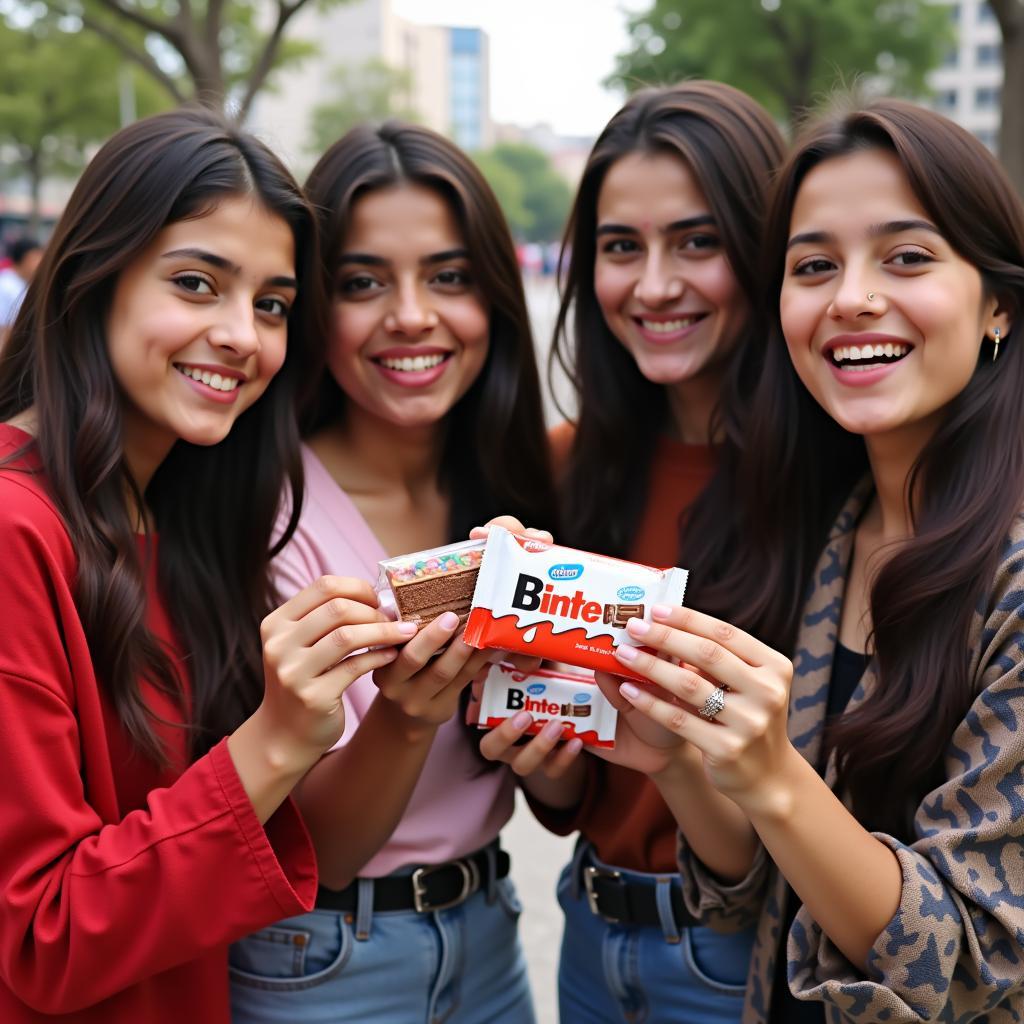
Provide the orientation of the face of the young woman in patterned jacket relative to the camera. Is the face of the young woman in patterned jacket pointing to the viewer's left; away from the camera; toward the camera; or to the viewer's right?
toward the camera

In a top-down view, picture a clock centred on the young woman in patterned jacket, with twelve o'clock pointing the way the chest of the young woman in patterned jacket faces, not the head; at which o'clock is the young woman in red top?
The young woman in red top is roughly at 1 o'clock from the young woman in patterned jacket.

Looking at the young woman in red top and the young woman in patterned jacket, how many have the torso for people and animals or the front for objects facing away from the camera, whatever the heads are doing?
0

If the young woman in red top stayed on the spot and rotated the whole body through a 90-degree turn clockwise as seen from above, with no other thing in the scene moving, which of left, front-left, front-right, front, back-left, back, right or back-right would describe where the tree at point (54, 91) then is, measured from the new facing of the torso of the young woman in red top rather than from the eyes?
back-right

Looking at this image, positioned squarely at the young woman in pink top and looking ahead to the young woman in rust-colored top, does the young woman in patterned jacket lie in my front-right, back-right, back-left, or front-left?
front-right

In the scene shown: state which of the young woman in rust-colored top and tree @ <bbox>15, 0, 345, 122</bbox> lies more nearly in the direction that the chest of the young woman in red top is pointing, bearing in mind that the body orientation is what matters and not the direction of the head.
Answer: the young woman in rust-colored top

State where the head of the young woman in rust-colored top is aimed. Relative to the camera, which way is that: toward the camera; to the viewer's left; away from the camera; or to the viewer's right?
toward the camera

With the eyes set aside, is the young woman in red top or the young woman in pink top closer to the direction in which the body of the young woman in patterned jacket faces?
the young woman in red top

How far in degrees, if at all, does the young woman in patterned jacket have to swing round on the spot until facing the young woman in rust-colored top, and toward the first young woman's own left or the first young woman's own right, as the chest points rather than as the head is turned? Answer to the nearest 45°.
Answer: approximately 90° to the first young woman's own right

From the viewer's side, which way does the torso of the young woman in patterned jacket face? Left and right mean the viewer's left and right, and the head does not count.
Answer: facing the viewer and to the left of the viewer

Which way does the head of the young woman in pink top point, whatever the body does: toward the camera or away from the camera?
toward the camera

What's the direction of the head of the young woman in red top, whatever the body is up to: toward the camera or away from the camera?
toward the camera

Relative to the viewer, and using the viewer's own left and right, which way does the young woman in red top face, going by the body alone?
facing the viewer and to the right of the viewer

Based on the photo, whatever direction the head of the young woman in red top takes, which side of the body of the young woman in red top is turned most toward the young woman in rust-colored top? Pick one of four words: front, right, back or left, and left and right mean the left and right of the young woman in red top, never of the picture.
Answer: left

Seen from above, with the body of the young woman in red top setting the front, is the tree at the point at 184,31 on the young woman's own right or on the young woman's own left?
on the young woman's own left
